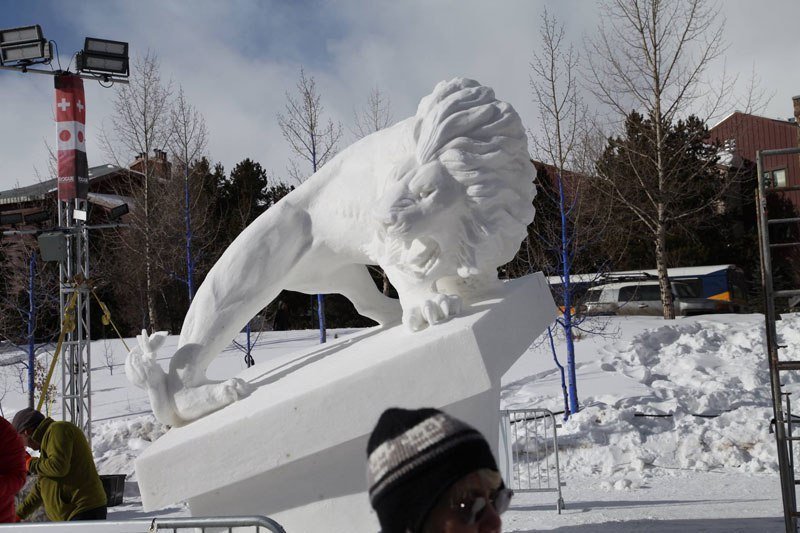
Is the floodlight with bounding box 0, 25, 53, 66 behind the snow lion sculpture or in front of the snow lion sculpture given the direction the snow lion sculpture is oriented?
behind

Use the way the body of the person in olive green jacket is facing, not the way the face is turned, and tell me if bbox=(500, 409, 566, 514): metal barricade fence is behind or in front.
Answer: behind

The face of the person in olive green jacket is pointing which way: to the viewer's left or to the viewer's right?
to the viewer's left

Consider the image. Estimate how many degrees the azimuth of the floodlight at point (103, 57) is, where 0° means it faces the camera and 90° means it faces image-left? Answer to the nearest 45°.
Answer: approximately 0°

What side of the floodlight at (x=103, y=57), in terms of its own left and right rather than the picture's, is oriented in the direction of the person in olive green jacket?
front

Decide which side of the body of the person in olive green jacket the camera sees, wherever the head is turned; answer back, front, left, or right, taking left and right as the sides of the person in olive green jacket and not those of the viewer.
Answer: left

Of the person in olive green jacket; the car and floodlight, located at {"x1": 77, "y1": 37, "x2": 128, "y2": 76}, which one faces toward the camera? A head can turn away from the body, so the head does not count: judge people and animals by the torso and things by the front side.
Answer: the floodlight

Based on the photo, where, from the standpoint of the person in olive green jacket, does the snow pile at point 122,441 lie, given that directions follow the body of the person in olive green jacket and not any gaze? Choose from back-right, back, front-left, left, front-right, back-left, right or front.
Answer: right

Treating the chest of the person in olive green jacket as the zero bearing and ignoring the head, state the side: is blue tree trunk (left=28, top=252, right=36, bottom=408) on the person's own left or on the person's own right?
on the person's own right

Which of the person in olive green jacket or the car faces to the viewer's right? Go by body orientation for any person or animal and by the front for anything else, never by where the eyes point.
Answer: the car
